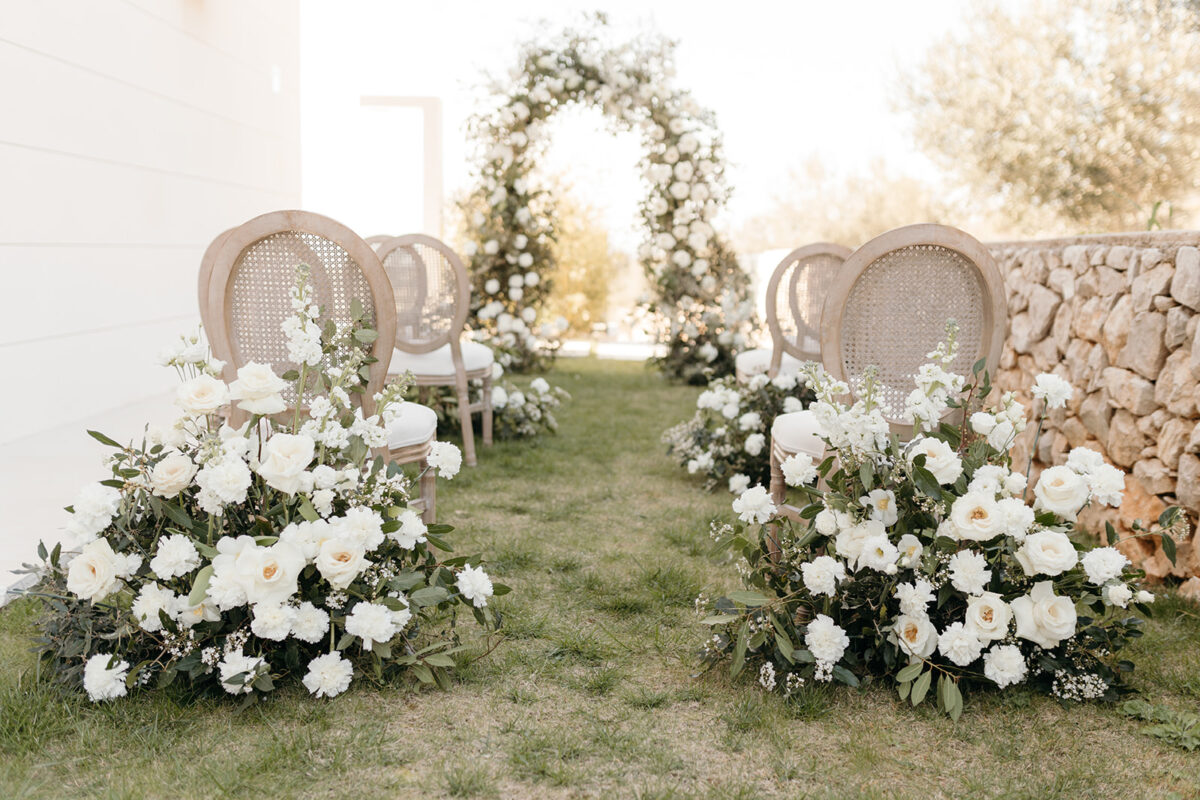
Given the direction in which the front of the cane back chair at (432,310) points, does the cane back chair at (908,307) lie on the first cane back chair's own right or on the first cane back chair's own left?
on the first cane back chair's own right

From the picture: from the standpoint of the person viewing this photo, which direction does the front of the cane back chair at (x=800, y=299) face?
facing away from the viewer and to the left of the viewer

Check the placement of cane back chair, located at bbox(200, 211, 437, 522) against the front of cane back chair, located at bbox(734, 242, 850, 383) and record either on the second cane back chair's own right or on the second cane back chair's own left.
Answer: on the second cane back chair's own left

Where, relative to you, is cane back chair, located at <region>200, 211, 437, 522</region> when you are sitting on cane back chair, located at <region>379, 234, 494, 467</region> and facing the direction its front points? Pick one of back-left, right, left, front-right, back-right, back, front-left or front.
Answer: back-right

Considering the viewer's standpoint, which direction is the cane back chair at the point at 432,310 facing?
facing away from the viewer and to the right of the viewer

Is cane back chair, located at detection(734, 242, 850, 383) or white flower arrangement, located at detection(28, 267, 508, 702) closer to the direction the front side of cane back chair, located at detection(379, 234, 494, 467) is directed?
the cane back chair

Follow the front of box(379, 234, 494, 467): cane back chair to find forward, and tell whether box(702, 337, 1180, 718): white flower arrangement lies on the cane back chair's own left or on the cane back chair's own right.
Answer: on the cane back chair's own right

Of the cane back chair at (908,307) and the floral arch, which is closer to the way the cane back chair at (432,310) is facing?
the floral arch

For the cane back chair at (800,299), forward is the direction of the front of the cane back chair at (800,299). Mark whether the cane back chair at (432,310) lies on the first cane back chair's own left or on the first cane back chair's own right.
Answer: on the first cane back chair's own left

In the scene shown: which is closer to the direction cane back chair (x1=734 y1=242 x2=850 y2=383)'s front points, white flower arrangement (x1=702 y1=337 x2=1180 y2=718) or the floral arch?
the floral arch

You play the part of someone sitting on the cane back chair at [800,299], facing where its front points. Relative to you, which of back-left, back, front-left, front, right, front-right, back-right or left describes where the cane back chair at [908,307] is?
back-left
